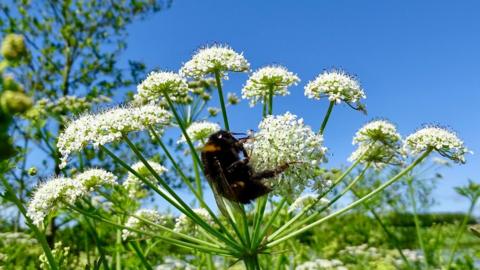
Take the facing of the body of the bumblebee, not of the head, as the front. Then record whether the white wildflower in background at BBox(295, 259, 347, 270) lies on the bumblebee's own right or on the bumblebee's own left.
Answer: on the bumblebee's own left

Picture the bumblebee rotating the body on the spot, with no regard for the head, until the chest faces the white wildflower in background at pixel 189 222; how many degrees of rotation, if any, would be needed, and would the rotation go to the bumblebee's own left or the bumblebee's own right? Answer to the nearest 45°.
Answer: approximately 90° to the bumblebee's own left
